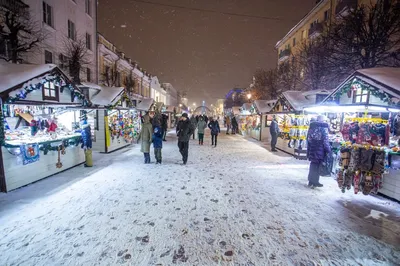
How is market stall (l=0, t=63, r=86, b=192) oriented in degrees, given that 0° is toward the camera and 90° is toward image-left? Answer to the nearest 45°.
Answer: approximately 315°

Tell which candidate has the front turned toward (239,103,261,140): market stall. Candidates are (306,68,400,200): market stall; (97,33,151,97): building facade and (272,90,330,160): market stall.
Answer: the building facade

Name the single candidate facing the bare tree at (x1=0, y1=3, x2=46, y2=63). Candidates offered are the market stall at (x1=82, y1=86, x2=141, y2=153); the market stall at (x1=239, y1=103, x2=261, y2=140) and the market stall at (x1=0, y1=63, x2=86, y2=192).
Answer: the market stall at (x1=239, y1=103, x2=261, y2=140)

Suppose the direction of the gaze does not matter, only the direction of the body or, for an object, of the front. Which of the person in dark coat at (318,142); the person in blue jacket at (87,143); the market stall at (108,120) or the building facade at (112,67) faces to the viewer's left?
the person in blue jacket

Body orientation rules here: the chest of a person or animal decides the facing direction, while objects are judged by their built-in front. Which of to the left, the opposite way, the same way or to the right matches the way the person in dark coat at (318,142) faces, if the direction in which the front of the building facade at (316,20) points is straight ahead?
the opposite way

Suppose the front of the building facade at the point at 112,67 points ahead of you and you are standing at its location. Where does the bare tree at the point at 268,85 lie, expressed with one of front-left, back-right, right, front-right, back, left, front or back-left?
front-left

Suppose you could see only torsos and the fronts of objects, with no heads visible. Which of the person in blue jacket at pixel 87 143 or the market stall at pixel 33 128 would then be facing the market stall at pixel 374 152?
the market stall at pixel 33 128

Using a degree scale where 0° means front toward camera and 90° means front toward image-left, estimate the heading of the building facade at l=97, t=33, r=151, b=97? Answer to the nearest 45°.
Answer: approximately 315°

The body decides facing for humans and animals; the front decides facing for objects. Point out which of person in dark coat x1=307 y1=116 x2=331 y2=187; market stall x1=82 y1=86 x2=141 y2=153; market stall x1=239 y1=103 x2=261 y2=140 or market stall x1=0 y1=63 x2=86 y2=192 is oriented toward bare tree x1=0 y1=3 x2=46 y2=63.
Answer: market stall x1=239 y1=103 x2=261 y2=140

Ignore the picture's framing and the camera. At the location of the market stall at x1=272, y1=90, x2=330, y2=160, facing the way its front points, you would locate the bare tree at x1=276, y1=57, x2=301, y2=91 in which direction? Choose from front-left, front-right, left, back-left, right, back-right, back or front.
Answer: back-right

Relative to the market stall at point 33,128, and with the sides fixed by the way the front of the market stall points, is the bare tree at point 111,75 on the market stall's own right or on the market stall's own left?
on the market stall's own left
